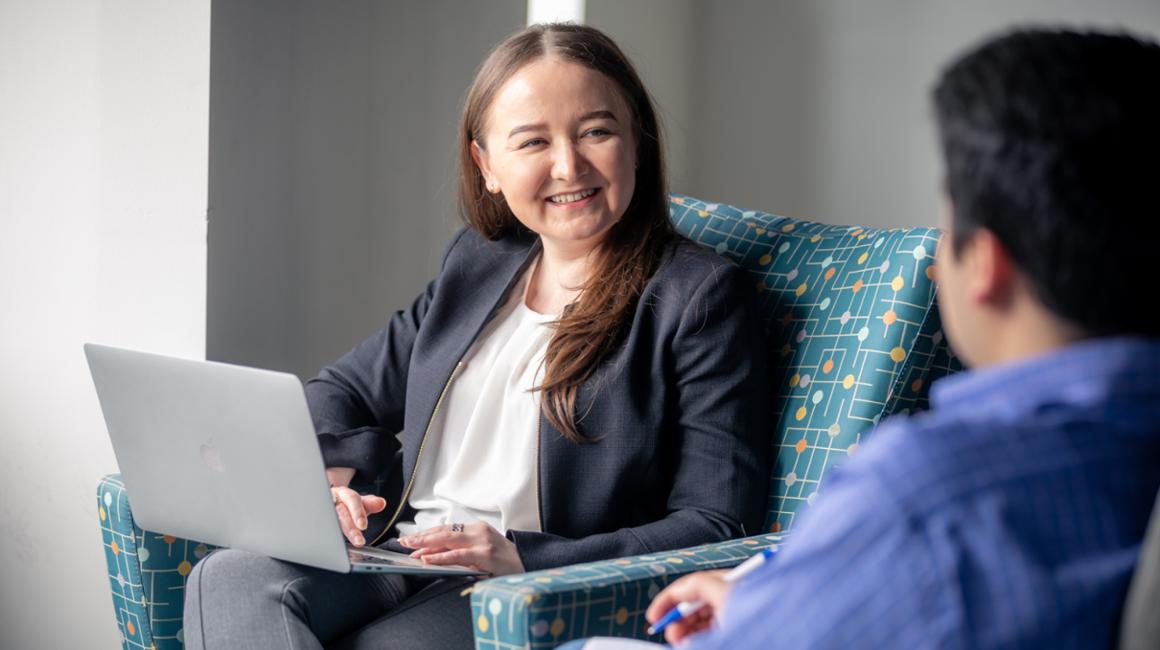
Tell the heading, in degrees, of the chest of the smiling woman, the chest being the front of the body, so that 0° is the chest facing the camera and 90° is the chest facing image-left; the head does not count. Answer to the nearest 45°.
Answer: approximately 45°
